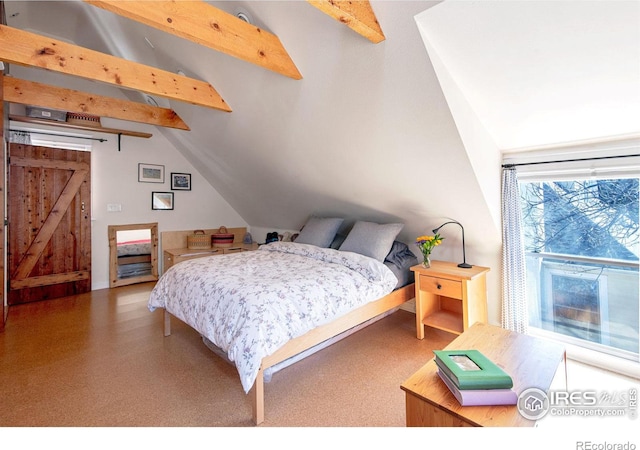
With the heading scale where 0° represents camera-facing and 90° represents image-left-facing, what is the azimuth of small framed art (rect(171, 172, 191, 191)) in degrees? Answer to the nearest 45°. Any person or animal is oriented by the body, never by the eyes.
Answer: approximately 0°

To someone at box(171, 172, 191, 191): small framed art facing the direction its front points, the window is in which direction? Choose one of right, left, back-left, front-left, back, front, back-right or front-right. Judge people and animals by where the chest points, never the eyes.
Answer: front-left

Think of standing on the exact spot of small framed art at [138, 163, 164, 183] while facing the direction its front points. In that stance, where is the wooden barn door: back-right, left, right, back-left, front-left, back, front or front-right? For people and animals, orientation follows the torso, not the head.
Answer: right

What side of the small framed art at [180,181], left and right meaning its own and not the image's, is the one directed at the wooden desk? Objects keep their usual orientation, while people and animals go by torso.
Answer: front

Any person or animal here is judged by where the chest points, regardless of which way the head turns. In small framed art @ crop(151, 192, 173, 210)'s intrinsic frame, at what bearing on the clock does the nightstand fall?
The nightstand is roughly at 11 o'clock from the small framed art.

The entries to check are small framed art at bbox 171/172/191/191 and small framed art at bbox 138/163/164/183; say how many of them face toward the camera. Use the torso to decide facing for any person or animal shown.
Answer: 2

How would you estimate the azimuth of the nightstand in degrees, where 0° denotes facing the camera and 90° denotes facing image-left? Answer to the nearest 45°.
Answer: approximately 45°

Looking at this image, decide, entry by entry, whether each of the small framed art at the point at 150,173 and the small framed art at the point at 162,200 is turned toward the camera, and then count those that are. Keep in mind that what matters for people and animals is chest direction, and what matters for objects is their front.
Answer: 2

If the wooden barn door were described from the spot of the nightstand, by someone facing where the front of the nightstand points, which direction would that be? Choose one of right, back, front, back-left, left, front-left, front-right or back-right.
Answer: front-right
